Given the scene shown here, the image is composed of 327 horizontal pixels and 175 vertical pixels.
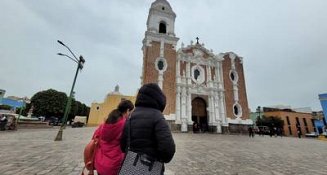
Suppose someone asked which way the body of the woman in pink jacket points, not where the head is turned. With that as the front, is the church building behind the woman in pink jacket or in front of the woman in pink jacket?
in front

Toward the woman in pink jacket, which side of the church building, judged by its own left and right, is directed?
front

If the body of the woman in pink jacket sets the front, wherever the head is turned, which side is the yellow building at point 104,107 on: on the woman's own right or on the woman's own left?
on the woman's own left

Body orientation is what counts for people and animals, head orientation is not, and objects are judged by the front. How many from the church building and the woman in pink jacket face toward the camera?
1

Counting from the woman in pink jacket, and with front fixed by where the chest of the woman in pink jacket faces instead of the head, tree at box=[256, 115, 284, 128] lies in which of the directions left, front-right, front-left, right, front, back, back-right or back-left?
front

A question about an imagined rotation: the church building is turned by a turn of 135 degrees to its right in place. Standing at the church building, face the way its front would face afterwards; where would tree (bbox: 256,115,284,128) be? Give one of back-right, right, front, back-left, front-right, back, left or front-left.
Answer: right

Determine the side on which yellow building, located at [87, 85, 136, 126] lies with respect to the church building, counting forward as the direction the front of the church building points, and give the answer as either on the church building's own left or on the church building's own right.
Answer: on the church building's own right

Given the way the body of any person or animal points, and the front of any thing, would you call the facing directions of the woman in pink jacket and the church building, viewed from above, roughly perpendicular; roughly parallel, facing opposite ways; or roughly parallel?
roughly parallel, facing opposite ways

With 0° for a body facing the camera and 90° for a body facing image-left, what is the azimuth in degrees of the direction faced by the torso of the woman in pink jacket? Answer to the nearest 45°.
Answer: approximately 225°

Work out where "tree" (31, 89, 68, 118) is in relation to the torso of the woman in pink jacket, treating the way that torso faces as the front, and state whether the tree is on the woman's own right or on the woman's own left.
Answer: on the woman's own left

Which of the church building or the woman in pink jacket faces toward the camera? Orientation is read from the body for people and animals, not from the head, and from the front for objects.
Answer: the church building

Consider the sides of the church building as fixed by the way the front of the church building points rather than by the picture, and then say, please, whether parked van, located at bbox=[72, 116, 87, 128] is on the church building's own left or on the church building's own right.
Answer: on the church building's own right

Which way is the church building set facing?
toward the camera
